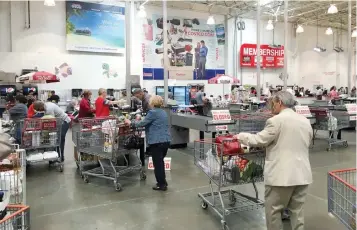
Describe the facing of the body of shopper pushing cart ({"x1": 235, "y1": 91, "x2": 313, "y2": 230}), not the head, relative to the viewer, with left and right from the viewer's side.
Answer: facing away from the viewer and to the left of the viewer

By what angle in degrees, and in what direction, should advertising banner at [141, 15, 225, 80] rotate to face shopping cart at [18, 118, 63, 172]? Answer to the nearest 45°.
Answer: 0° — it already faces it

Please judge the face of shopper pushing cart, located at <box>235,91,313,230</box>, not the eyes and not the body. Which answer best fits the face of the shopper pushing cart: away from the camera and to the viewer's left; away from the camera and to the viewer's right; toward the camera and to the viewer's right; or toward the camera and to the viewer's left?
away from the camera and to the viewer's left

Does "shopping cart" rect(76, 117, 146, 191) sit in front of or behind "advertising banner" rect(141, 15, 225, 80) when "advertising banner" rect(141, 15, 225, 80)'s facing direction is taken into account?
in front
